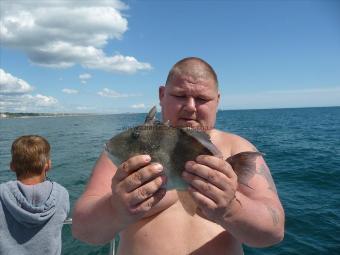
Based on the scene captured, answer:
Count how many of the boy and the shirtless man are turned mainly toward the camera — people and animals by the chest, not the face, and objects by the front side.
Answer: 1

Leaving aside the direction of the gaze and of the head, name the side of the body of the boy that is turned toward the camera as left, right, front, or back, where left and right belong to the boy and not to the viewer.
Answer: back

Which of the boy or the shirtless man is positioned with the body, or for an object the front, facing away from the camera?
the boy

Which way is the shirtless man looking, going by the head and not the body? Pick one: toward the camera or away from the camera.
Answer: toward the camera

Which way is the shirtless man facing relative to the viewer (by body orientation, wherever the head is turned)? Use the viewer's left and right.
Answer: facing the viewer

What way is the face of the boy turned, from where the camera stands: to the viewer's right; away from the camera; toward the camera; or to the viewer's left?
away from the camera

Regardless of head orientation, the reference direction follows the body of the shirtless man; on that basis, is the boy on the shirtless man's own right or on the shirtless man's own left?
on the shirtless man's own right
